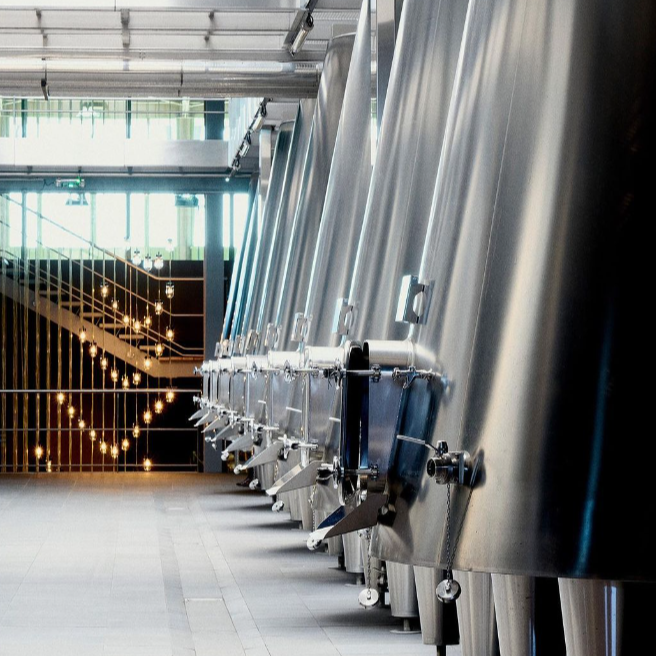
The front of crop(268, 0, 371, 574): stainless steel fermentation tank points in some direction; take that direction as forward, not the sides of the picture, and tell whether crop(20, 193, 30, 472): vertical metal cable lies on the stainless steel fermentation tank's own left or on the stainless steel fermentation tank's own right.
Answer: on the stainless steel fermentation tank's own right

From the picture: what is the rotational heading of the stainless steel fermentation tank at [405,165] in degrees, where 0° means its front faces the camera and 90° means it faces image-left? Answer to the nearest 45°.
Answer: approximately 90°

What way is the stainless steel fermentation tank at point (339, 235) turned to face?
to the viewer's left

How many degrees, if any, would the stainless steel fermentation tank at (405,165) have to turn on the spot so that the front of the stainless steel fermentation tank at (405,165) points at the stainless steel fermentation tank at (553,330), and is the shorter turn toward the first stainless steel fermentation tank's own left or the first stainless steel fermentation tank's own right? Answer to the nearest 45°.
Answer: approximately 90° to the first stainless steel fermentation tank's own left

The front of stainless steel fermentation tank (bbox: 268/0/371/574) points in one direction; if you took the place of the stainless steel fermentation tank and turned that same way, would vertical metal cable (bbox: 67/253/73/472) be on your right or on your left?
on your right

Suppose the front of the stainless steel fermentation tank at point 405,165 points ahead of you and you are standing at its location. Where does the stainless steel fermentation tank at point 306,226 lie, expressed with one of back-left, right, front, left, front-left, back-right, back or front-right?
right

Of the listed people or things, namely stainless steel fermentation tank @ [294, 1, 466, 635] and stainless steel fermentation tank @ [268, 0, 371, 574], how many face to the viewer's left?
2
